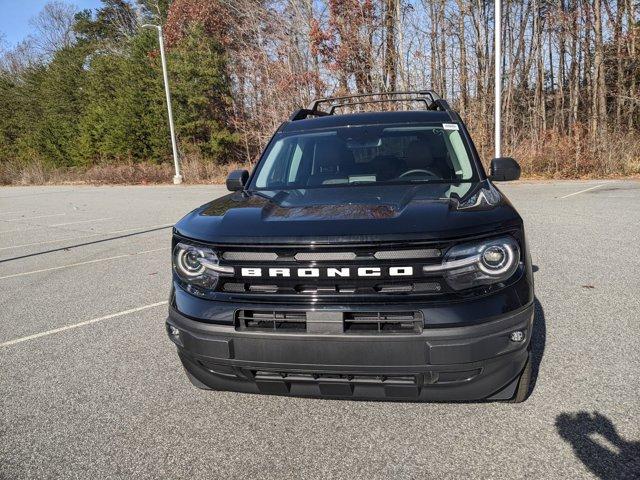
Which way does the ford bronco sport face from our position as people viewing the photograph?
facing the viewer
